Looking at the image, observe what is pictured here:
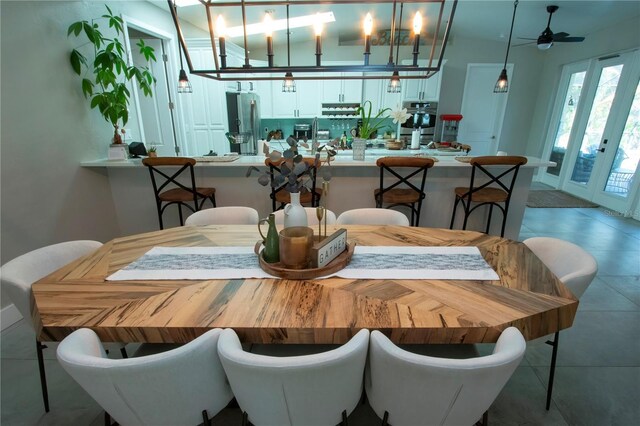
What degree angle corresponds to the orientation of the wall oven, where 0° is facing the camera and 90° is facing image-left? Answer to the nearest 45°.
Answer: approximately 0°

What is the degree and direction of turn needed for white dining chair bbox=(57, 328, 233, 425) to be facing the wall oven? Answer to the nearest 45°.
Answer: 0° — it already faces it

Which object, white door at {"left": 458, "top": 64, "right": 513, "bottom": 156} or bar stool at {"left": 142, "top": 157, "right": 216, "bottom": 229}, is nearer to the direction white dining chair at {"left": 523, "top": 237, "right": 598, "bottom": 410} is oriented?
the bar stool

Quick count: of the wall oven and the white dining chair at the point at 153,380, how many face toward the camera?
1

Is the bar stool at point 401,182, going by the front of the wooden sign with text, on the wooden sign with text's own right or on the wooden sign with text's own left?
on the wooden sign with text's own left

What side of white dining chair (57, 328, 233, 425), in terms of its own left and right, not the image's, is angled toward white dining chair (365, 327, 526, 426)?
right

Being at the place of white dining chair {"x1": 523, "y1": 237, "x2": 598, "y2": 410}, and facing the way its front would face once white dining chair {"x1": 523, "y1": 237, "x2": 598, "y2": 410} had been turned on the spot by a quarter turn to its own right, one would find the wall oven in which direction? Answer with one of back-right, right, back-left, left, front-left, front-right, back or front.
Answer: front

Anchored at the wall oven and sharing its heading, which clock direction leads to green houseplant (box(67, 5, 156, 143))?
The green houseplant is roughly at 1 o'clock from the wall oven.

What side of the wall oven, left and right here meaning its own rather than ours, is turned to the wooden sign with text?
front

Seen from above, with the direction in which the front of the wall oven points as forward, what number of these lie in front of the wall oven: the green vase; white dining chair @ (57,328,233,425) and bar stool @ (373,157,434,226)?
3

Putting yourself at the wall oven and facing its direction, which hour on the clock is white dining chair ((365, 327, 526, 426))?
The white dining chair is roughly at 12 o'clock from the wall oven.

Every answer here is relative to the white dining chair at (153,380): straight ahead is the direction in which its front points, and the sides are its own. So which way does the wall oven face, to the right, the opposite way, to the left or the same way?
the opposite way

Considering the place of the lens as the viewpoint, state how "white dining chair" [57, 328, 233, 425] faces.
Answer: facing away from the viewer and to the right of the viewer

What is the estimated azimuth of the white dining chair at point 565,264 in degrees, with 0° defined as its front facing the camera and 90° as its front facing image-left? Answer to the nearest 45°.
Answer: approximately 45°

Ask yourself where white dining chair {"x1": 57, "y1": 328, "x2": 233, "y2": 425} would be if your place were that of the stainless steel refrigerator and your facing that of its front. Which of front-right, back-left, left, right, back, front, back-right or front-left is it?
front-right
